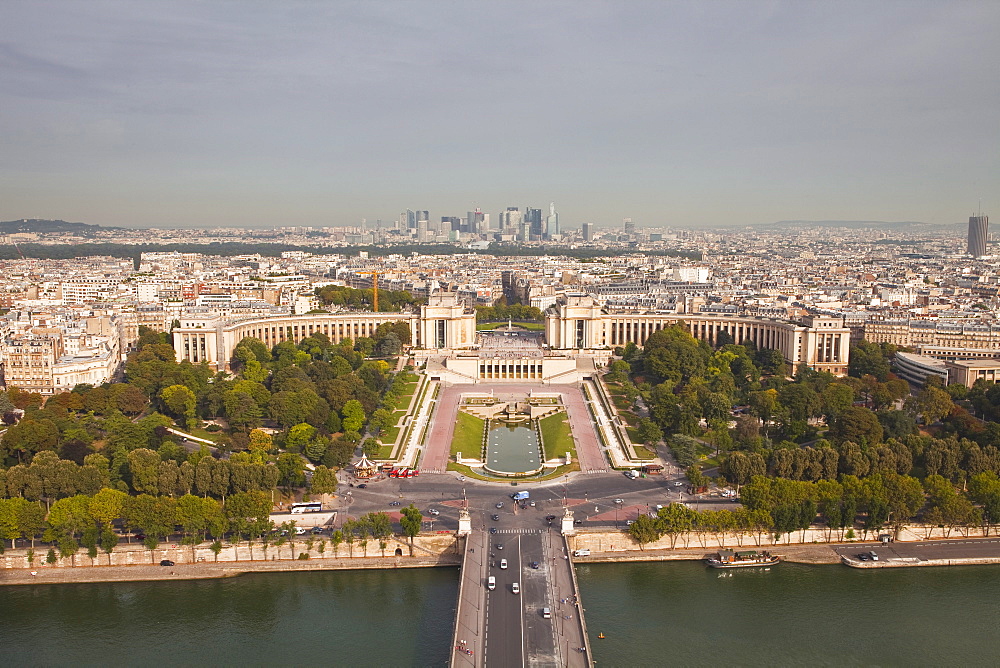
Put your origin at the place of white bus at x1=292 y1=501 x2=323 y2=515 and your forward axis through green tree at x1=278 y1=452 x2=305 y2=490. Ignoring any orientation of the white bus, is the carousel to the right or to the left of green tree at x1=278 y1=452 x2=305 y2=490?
right

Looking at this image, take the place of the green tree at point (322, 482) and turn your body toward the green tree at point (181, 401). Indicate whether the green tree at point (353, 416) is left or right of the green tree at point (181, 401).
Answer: right

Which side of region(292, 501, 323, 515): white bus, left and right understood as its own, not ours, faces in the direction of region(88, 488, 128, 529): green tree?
back

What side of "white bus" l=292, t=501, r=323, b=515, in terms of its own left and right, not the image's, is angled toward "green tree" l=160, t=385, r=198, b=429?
left

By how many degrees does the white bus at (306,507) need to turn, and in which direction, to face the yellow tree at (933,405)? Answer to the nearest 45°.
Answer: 0° — it already faces it

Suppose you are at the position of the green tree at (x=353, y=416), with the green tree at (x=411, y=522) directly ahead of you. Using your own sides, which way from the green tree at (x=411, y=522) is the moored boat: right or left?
left

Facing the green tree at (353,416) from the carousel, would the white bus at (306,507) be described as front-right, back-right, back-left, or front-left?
back-left
